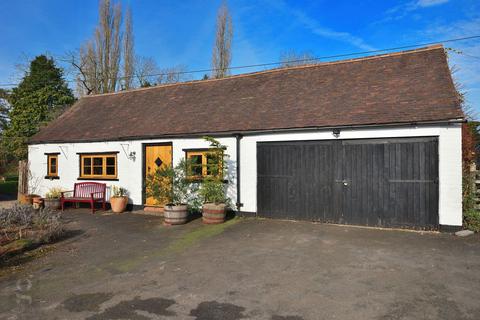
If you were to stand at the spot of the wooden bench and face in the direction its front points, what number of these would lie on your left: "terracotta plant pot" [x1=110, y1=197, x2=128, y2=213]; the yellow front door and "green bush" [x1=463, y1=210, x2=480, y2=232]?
3

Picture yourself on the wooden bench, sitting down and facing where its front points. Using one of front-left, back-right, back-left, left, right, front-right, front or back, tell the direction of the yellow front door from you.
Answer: left

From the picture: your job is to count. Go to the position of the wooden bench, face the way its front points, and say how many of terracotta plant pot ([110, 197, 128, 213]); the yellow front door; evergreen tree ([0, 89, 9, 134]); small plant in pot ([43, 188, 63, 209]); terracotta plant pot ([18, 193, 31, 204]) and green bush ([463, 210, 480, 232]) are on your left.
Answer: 3

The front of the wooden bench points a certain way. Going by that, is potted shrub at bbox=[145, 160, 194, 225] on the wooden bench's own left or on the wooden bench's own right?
on the wooden bench's own left

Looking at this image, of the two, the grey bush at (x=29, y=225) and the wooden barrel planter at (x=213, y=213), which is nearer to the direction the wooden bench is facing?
the grey bush

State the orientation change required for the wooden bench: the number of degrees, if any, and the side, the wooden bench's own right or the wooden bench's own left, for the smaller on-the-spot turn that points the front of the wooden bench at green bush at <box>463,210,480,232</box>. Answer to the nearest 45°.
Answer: approximately 90° to the wooden bench's own left

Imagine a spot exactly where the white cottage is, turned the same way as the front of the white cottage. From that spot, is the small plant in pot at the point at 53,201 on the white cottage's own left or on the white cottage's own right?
on the white cottage's own right

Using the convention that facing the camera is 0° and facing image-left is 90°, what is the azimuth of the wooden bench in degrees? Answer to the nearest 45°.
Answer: approximately 45°

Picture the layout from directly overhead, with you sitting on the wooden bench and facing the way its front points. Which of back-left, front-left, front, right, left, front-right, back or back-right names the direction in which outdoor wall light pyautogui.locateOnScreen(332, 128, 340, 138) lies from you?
left

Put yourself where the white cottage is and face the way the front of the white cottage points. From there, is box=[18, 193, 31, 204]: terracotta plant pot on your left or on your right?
on your right

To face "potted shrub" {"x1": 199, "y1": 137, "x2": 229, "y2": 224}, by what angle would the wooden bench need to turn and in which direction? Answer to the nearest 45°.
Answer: approximately 90° to its left

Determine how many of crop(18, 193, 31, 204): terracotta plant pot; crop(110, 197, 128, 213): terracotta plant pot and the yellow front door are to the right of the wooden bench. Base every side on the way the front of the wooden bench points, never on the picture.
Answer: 1

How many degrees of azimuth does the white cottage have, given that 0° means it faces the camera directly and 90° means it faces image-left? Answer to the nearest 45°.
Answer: approximately 45°

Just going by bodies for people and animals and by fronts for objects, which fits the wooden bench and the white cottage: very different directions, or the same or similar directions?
same or similar directions

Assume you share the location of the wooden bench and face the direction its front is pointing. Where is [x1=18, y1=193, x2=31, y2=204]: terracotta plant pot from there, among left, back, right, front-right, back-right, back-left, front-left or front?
right
